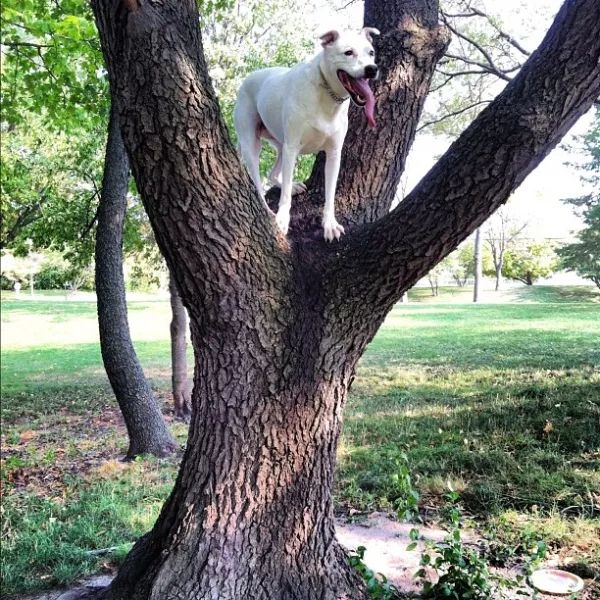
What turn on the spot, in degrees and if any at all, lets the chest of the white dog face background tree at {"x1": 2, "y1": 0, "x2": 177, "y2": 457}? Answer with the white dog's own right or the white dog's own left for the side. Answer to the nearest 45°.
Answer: approximately 180°

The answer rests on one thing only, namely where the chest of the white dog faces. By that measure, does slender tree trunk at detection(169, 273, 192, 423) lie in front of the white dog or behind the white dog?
behind

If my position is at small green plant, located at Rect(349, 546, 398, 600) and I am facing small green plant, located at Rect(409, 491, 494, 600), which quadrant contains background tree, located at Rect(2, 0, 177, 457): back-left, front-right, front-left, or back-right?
back-left

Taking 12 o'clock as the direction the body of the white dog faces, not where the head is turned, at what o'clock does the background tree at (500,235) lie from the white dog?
The background tree is roughly at 8 o'clock from the white dog.

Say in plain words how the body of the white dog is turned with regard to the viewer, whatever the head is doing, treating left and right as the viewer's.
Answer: facing the viewer and to the right of the viewer

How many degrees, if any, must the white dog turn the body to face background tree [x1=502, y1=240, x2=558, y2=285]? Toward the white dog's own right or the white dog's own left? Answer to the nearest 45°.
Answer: approximately 90° to the white dog's own left

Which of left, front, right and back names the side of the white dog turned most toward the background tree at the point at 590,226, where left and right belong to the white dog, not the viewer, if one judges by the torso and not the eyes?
left

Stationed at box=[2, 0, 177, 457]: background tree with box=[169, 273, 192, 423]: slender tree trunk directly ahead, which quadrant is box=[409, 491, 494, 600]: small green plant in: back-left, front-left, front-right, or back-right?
back-right
